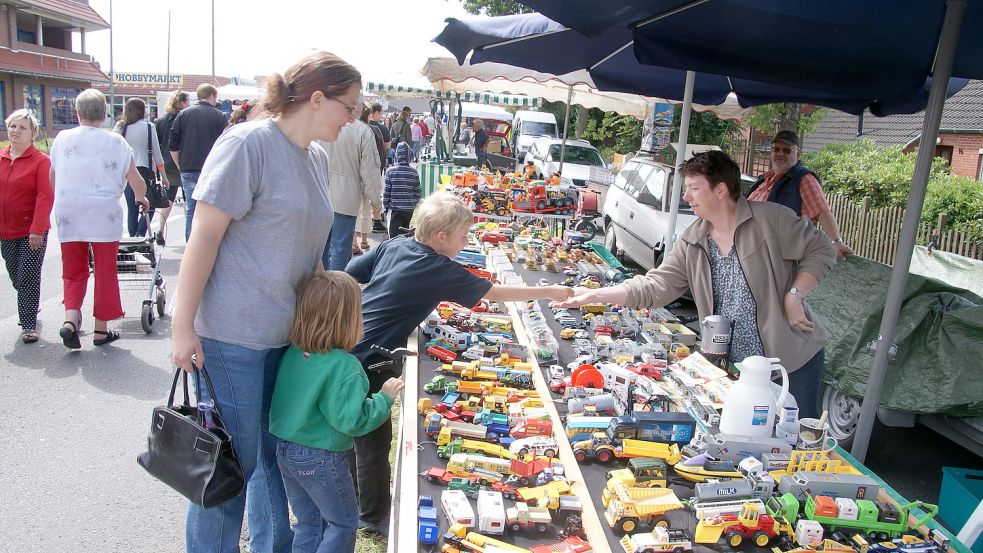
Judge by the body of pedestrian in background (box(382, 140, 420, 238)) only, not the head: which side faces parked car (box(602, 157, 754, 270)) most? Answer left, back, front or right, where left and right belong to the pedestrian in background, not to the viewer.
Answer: right

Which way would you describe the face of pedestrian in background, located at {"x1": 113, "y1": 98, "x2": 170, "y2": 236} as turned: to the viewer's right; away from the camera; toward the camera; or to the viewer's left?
away from the camera

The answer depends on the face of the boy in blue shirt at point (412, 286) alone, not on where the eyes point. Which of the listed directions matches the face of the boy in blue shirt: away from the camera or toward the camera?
away from the camera

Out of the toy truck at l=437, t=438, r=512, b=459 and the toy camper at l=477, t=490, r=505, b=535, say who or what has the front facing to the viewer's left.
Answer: the toy truck at l=437, t=438, r=512, b=459

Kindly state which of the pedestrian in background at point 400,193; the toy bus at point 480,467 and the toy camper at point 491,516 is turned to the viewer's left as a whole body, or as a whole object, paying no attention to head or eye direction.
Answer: the toy bus

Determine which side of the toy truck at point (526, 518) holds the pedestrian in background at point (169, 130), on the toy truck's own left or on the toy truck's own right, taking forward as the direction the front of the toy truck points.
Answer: on the toy truck's own right

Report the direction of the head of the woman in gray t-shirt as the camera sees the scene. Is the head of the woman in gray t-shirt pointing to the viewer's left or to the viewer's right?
to the viewer's right

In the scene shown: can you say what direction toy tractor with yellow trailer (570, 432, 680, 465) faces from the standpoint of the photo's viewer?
facing to the left of the viewer
